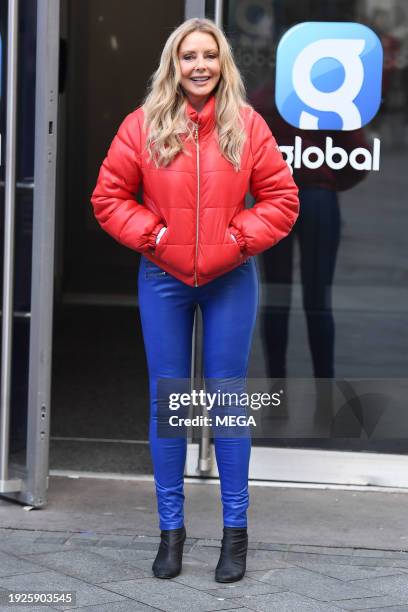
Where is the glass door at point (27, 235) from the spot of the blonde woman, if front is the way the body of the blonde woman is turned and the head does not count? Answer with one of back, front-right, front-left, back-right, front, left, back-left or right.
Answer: back-right

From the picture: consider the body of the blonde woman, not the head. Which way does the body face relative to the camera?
toward the camera

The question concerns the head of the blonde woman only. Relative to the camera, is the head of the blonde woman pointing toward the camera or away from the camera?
toward the camera
